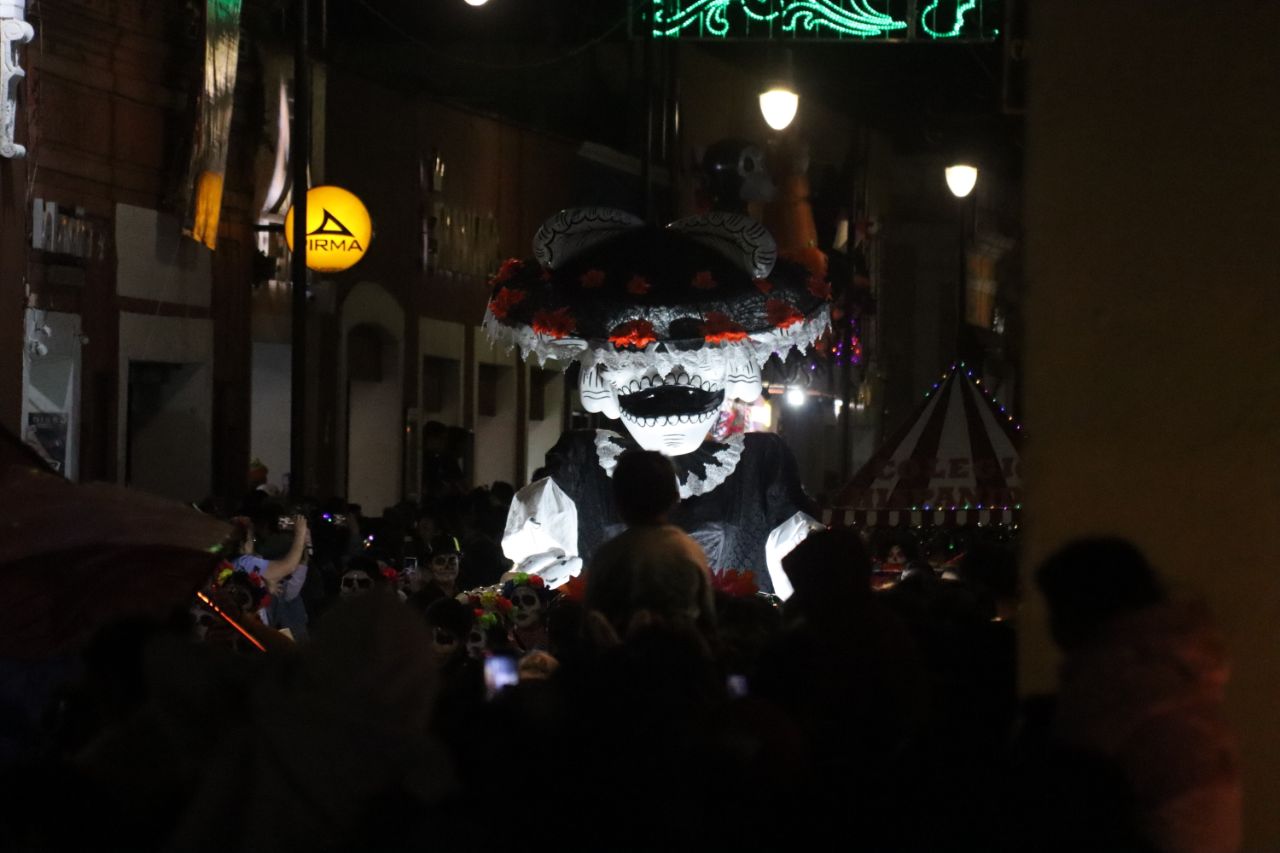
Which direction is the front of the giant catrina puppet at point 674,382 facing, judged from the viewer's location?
facing the viewer

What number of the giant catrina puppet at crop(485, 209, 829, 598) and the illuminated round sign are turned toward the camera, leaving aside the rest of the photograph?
2

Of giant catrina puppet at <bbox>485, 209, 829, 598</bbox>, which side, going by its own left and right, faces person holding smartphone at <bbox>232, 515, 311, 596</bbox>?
right

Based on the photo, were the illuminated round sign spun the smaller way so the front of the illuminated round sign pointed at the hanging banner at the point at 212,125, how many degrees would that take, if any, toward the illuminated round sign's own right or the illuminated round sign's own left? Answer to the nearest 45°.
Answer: approximately 90° to the illuminated round sign's own right

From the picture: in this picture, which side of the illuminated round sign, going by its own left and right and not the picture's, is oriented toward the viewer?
front

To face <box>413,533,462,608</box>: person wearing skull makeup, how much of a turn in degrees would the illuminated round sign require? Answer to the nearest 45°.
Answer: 0° — it already faces them
